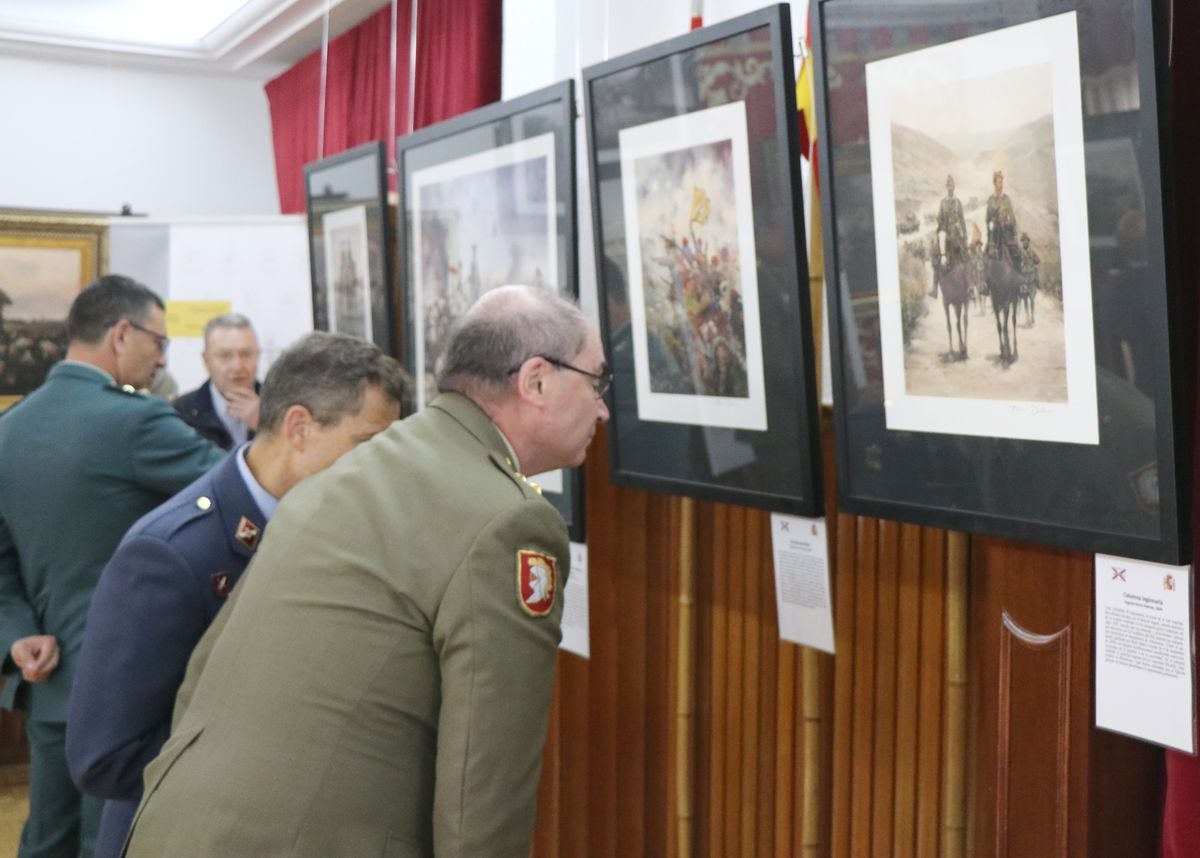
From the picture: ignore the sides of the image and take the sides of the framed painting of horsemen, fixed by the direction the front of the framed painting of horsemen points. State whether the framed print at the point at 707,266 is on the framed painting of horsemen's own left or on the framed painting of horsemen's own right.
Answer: on the framed painting of horsemen's own right

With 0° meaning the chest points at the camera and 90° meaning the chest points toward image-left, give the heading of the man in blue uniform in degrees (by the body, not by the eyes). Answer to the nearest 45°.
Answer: approximately 270°

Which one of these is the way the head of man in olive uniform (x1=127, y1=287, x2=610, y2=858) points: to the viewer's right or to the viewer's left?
to the viewer's right

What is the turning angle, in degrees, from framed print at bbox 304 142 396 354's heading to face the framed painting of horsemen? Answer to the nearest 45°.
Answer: approximately 45° to its left

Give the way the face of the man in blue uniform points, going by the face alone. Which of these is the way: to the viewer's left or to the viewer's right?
to the viewer's right

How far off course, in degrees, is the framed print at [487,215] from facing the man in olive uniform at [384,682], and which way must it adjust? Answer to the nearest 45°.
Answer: approximately 45° to its left

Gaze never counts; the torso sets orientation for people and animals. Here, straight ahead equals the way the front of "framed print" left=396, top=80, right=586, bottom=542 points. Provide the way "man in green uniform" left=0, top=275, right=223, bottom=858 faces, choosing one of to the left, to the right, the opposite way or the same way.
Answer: the opposite way

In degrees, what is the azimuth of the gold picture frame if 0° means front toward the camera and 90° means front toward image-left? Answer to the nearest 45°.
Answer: approximately 0°
